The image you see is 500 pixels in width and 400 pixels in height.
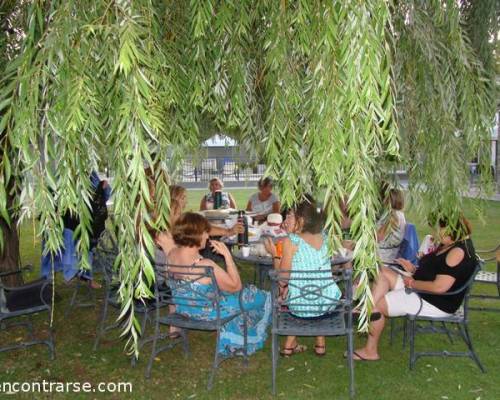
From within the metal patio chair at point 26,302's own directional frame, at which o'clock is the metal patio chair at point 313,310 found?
the metal patio chair at point 313,310 is roughly at 1 o'clock from the metal patio chair at point 26,302.

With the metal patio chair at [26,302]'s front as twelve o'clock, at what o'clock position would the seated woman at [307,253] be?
The seated woman is roughly at 1 o'clock from the metal patio chair.

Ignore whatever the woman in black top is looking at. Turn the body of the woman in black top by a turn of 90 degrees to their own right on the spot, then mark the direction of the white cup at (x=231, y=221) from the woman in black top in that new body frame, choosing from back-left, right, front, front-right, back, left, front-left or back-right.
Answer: front-left

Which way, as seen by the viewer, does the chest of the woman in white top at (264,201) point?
toward the camera

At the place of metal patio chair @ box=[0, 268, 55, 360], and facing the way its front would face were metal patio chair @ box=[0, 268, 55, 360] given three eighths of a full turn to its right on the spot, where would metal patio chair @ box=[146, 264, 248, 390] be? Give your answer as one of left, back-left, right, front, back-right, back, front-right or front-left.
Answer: left

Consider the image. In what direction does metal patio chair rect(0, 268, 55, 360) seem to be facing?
to the viewer's right

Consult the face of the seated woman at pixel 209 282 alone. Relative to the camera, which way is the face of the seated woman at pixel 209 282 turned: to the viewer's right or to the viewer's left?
to the viewer's right

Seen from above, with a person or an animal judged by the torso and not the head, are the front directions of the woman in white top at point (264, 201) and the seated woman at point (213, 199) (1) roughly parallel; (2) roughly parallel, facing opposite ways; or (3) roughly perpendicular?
roughly parallel

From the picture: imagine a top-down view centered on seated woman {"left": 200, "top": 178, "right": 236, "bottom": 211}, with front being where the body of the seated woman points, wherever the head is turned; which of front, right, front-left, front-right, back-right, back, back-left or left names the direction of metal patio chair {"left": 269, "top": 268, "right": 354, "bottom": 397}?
front

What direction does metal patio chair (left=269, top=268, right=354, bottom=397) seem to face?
away from the camera

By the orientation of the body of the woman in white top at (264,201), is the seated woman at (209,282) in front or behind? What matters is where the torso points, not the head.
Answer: in front

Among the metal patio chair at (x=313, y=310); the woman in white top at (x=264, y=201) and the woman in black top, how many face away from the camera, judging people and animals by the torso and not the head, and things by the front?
1

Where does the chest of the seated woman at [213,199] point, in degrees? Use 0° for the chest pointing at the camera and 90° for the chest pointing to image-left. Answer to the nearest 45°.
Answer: approximately 0°

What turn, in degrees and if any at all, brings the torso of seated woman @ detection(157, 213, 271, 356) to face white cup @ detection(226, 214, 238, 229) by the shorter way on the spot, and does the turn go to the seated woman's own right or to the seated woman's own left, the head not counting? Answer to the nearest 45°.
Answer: approximately 45° to the seated woman's own left

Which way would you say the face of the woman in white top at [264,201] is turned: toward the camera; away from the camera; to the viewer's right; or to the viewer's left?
toward the camera

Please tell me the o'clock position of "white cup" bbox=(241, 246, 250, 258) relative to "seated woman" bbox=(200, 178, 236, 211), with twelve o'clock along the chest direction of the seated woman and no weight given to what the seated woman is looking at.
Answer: The white cup is roughly at 12 o'clock from the seated woman.

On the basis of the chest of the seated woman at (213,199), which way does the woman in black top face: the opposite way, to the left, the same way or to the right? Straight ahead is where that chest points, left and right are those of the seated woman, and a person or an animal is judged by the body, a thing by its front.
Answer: to the right
